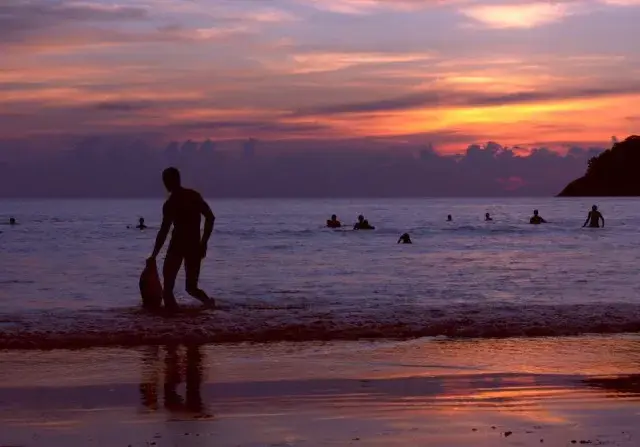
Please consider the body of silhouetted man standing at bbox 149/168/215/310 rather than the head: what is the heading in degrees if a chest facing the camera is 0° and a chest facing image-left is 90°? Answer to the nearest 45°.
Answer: approximately 45°
